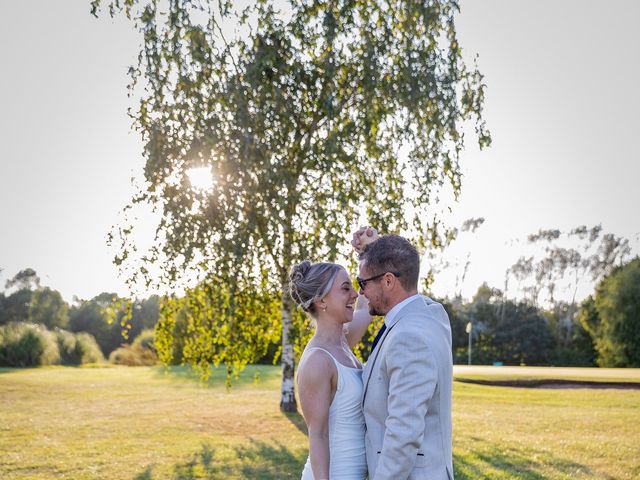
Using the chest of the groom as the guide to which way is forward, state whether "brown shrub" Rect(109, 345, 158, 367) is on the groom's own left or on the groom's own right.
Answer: on the groom's own right

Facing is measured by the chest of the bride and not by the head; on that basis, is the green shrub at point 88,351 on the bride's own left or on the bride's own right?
on the bride's own left

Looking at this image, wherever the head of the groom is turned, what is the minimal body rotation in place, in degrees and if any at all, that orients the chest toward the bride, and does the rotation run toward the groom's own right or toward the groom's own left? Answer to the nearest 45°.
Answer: approximately 45° to the groom's own right

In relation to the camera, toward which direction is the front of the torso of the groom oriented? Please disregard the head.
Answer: to the viewer's left

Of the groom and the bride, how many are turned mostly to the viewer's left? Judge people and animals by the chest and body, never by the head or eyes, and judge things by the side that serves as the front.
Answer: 1

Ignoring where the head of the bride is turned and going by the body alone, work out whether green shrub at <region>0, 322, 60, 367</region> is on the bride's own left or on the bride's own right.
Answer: on the bride's own left

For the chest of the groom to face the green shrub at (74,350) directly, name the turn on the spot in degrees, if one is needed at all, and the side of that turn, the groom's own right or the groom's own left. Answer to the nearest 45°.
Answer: approximately 45° to the groom's own right

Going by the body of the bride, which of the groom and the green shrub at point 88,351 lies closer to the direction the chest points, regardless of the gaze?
the groom

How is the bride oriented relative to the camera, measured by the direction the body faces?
to the viewer's right

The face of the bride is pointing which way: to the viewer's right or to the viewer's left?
to the viewer's right

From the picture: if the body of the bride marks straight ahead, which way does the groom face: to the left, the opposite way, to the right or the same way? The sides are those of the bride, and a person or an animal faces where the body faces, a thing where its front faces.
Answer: the opposite way
